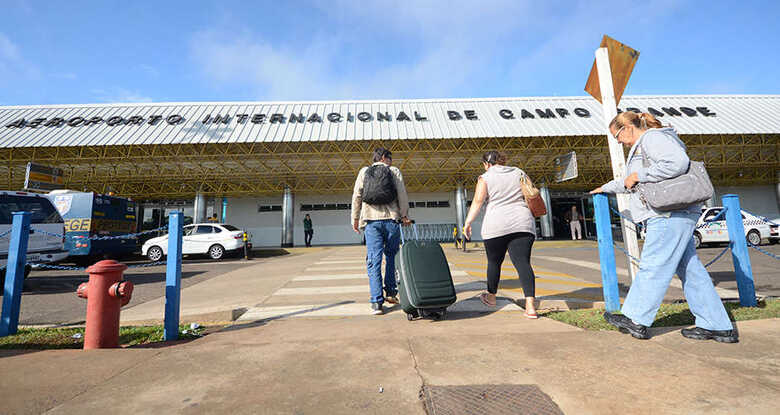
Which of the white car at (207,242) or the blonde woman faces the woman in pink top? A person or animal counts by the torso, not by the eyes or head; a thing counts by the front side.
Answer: the blonde woman

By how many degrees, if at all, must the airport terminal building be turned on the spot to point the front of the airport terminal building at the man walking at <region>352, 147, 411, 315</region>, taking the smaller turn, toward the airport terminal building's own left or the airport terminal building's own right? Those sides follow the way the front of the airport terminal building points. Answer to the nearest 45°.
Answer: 0° — it already faces them

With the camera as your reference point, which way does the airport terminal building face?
facing the viewer

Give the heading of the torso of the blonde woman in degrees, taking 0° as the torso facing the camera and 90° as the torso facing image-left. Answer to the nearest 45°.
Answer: approximately 90°

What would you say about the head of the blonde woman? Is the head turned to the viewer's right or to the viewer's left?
to the viewer's left

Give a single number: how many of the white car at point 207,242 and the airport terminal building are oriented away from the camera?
0

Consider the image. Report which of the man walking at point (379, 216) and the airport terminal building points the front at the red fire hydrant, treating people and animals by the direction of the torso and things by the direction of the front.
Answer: the airport terminal building

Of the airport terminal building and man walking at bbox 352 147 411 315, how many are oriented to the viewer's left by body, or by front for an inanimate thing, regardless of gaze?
0

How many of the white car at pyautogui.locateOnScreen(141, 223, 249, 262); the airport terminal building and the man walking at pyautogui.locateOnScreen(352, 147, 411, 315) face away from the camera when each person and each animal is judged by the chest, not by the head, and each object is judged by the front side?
1

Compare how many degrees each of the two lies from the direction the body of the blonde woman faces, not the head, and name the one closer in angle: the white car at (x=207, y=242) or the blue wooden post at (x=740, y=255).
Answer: the white car

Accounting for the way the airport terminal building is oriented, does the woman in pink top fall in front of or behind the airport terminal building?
in front

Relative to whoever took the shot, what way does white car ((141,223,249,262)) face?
facing to the left of the viewer

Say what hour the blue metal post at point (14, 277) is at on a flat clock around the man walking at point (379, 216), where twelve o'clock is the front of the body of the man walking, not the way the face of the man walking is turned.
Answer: The blue metal post is roughly at 9 o'clock from the man walking.

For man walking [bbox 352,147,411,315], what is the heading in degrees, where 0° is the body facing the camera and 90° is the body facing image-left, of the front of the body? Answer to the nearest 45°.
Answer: approximately 180°

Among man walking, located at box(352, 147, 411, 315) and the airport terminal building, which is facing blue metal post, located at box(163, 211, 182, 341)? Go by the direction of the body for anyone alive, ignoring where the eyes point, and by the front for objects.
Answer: the airport terminal building

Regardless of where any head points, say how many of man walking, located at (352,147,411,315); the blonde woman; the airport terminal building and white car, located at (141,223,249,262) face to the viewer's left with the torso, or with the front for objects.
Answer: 2

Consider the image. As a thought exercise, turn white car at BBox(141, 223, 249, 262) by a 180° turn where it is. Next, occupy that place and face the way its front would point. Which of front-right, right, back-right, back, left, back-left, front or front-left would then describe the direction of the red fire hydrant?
right

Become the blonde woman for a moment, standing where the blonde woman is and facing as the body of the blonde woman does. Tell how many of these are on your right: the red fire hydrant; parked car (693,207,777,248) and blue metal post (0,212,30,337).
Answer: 1
